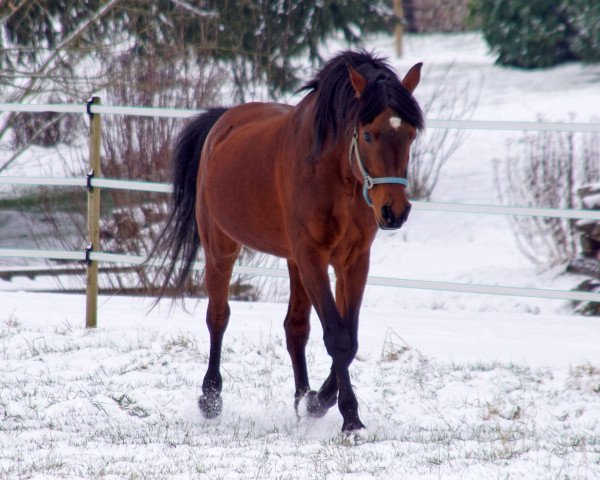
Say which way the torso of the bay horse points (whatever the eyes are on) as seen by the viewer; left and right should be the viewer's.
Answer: facing the viewer and to the right of the viewer

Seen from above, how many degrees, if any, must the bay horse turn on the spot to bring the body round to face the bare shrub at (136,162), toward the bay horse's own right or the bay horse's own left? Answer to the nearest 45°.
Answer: approximately 135° to the bay horse's own left

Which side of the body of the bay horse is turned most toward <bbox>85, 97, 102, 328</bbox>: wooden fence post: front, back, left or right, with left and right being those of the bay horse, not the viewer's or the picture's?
back

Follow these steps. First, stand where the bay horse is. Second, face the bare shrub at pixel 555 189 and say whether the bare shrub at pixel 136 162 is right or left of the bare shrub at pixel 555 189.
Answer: left

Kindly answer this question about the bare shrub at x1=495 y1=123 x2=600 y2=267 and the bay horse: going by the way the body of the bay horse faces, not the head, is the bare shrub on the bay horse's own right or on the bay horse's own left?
on the bay horse's own left

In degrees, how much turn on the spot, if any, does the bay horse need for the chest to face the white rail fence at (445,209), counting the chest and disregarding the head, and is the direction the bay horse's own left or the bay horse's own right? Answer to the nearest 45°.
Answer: approximately 90° to the bay horse's own left

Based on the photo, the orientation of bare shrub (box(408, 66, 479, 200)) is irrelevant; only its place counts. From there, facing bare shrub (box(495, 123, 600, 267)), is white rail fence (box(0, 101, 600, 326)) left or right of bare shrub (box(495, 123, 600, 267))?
right

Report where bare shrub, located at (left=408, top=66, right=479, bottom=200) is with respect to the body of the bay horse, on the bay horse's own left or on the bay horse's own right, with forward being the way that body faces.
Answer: on the bay horse's own left
